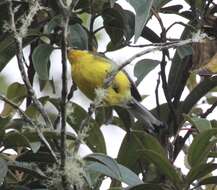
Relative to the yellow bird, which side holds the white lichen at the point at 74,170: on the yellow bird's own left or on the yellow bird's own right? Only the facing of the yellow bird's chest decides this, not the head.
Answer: on the yellow bird's own left

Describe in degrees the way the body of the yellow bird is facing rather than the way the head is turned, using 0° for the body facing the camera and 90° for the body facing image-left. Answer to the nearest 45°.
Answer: approximately 90°

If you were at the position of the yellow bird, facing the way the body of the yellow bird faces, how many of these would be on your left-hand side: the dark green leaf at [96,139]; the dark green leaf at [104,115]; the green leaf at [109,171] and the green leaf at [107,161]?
4

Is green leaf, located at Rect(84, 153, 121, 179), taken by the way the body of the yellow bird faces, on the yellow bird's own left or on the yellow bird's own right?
on the yellow bird's own left
